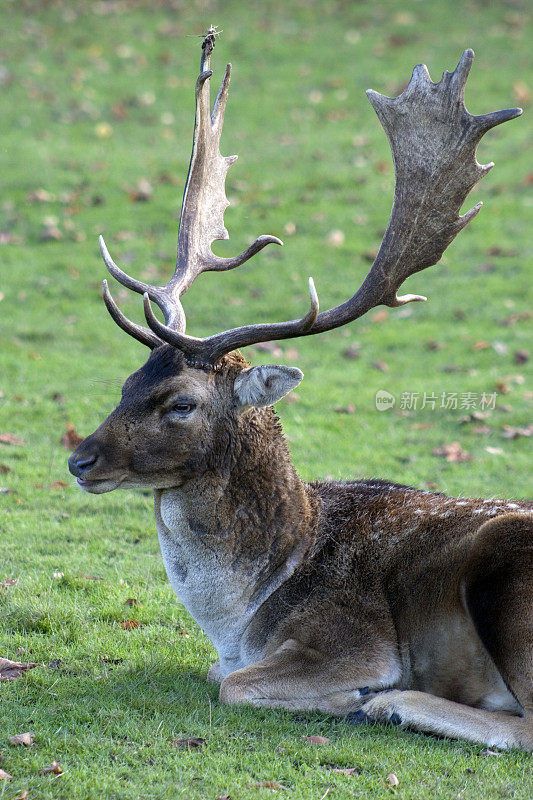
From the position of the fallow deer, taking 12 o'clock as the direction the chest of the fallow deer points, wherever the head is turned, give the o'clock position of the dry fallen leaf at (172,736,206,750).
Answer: The dry fallen leaf is roughly at 10 o'clock from the fallow deer.

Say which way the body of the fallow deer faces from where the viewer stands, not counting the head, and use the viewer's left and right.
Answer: facing to the left of the viewer

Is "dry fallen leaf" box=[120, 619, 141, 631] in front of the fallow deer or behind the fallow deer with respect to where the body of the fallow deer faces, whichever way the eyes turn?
in front

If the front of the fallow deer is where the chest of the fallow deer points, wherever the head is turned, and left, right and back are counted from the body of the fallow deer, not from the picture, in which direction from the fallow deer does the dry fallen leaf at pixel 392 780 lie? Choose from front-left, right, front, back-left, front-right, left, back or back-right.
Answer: left

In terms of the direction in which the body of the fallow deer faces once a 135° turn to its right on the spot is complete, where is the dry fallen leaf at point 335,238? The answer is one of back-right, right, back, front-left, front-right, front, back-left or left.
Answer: front-left

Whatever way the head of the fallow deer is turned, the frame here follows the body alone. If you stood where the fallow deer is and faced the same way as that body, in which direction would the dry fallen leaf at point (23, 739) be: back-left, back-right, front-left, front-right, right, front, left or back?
front-left

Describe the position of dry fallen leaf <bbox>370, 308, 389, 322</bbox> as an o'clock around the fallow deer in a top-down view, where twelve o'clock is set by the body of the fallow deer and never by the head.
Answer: The dry fallen leaf is roughly at 3 o'clock from the fallow deer.

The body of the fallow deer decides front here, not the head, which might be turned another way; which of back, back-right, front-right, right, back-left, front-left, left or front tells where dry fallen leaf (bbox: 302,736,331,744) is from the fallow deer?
left

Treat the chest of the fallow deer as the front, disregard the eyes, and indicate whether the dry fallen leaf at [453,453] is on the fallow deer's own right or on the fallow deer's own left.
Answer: on the fallow deer's own right

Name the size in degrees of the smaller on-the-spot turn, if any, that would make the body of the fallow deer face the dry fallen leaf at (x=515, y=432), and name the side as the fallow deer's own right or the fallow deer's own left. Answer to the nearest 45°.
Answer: approximately 90° to the fallow deer's own right

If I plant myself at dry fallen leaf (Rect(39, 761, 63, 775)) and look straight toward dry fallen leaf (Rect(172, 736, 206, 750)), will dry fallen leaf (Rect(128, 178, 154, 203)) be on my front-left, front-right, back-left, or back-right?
front-left

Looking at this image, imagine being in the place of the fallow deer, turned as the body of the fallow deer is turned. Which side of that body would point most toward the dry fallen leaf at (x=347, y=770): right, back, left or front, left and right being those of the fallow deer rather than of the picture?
left

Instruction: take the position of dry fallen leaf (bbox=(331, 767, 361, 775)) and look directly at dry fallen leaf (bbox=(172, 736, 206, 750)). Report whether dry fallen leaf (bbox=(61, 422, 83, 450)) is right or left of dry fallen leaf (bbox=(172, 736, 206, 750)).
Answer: right

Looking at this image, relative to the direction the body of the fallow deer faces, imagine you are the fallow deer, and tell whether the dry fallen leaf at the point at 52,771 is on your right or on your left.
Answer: on your left

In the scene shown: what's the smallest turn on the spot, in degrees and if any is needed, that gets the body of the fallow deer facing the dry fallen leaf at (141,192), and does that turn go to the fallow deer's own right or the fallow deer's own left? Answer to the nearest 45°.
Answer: approximately 90° to the fallow deer's own right
